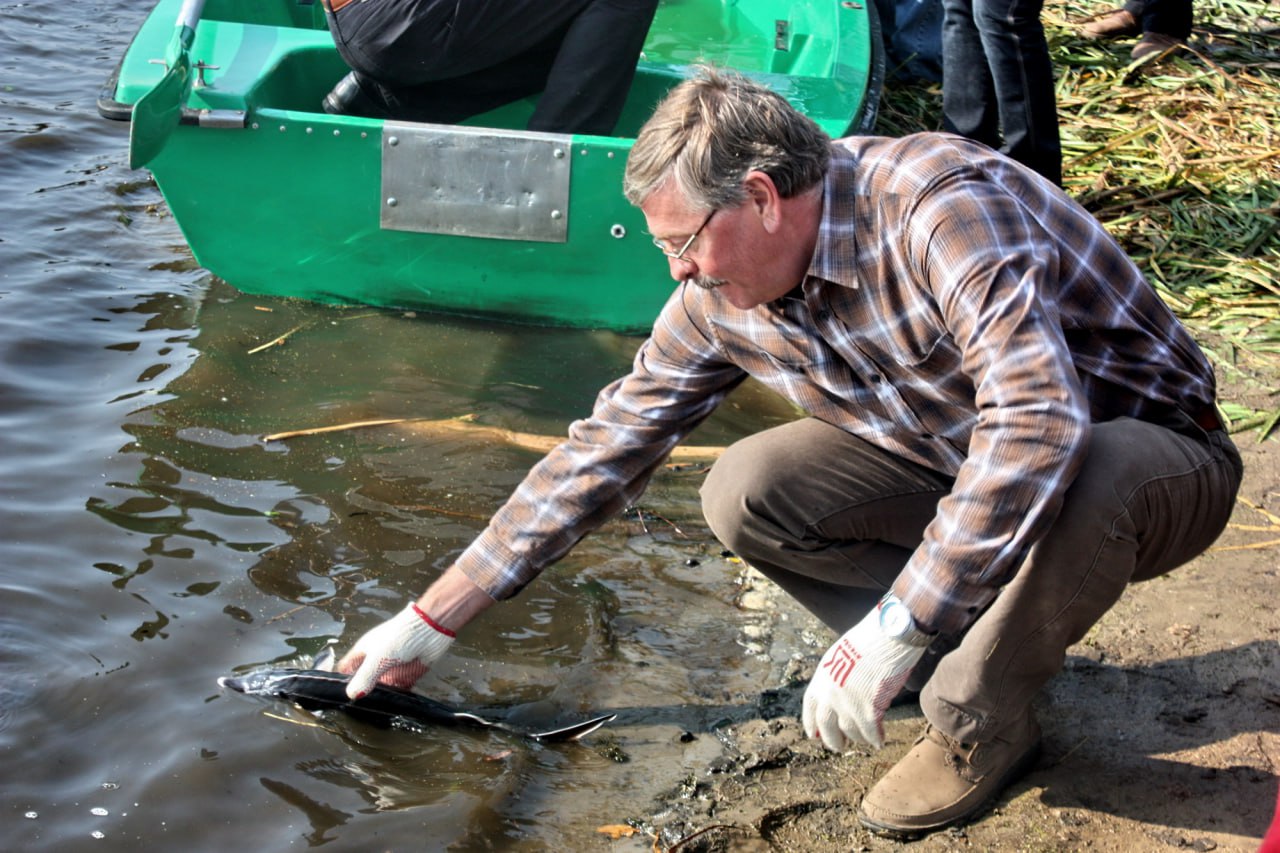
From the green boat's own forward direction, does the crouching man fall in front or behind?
behind

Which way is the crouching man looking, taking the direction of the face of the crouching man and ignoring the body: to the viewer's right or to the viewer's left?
to the viewer's left

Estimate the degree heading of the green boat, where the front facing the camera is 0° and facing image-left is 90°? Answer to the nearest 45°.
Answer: approximately 180°
